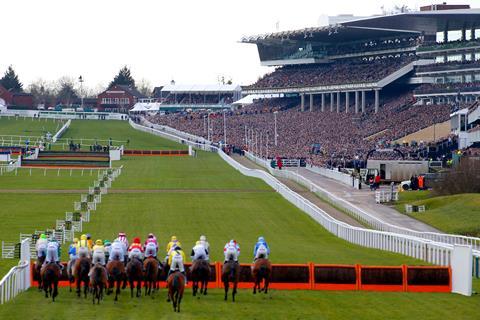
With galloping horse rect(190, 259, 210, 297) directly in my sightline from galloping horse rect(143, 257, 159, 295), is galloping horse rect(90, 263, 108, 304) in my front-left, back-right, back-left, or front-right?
back-right

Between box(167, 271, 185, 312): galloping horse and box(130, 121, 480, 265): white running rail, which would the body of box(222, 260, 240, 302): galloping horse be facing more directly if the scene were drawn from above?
the white running rail

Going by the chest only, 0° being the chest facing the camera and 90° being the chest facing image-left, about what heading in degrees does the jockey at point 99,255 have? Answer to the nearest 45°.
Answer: approximately 180°

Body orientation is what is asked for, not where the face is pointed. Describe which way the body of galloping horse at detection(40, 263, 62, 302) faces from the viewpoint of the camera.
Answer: away from the camera

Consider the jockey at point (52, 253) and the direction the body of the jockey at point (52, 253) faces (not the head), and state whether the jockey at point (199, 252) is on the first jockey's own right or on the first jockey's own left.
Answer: on the first jockey's own right

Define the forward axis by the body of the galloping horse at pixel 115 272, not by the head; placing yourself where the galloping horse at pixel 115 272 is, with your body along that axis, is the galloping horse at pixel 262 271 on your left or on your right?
on your right

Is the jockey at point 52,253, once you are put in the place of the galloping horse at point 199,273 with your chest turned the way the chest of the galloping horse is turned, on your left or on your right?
on your left

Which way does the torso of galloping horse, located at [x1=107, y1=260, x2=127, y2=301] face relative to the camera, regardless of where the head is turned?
away from the camera

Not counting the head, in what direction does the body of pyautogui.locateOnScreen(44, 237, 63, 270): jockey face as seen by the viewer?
away from the camera

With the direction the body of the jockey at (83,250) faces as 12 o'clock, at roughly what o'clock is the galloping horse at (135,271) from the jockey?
The galloping horse is roughly at 4 o'clock from the jockey.

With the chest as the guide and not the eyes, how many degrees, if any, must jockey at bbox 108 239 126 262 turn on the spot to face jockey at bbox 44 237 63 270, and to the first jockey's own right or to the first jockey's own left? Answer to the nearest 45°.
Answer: approximately 90° to the first jockey's own left

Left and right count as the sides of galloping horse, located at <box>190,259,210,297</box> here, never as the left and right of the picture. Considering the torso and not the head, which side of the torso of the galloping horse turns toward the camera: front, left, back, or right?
back

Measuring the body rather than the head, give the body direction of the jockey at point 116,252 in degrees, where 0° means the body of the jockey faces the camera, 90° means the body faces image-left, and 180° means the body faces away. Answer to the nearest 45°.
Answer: approximately 180°

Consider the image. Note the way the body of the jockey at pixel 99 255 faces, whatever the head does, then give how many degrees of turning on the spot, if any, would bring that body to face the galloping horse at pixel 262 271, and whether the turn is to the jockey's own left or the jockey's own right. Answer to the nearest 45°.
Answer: approximately 90° to the jockey's own right
